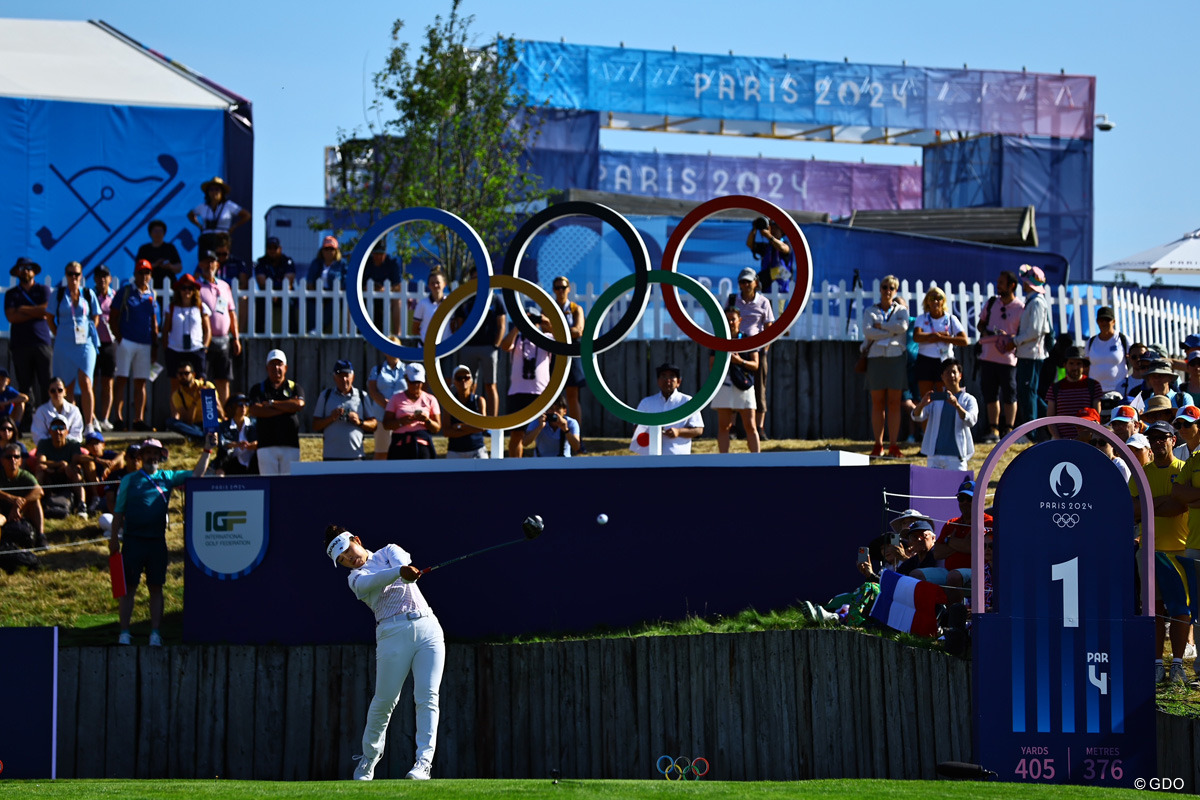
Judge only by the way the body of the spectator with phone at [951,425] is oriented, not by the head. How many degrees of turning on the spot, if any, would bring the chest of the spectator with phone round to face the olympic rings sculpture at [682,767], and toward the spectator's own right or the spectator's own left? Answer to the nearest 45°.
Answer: approximately 45° to the spectator's own right

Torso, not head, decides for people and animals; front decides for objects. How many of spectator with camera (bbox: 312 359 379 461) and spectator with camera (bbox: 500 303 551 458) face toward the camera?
2

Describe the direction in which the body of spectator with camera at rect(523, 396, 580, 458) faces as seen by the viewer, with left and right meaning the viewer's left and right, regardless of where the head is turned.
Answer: facing the viewer

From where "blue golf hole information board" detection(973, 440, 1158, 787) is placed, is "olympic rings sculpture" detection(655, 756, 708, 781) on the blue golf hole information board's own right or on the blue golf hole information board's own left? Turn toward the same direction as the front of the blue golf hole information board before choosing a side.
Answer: on the blue golf hole information board's own right

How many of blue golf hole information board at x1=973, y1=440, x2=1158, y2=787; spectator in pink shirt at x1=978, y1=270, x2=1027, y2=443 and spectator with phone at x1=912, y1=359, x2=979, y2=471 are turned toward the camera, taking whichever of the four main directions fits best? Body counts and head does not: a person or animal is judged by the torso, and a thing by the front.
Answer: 3

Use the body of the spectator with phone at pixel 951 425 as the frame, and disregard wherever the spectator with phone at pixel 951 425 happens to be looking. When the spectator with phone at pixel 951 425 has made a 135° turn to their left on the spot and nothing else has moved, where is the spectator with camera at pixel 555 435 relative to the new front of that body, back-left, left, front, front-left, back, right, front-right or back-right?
back-left

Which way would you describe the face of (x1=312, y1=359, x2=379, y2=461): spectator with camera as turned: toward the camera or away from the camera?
toward the camera

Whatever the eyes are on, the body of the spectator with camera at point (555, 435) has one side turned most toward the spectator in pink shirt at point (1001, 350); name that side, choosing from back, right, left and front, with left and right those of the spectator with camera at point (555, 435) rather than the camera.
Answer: left

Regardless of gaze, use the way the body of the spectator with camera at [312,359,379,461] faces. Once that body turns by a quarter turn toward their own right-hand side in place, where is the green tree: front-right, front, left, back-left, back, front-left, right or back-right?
right

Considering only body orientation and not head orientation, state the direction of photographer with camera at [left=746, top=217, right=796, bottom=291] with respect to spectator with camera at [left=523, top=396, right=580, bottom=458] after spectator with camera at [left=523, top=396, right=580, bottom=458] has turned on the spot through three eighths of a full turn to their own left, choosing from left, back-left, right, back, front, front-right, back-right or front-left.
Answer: front

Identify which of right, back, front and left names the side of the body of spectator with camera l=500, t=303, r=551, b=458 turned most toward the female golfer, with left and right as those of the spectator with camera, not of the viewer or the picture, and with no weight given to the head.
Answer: front

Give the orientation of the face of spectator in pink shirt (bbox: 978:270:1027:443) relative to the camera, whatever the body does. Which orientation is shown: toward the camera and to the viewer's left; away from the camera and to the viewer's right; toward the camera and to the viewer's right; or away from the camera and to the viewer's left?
toward the camera and to the viewer's left

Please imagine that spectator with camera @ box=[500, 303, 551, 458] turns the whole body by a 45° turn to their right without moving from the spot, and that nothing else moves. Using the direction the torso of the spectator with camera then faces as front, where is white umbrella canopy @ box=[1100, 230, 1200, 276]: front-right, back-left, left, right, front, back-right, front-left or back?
back

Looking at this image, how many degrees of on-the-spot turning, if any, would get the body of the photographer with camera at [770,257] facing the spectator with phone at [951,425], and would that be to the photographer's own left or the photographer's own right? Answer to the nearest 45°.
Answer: approximately 45° to the photographer's own left

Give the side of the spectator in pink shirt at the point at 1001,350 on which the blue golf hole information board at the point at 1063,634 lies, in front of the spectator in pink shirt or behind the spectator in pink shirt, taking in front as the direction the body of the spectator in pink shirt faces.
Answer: in front

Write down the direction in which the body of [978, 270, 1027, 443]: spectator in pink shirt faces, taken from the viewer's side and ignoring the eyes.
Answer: toward the camera

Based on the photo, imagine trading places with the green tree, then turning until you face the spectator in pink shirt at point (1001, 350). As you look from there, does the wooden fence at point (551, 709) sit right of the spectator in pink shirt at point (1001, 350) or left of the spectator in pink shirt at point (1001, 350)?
right
